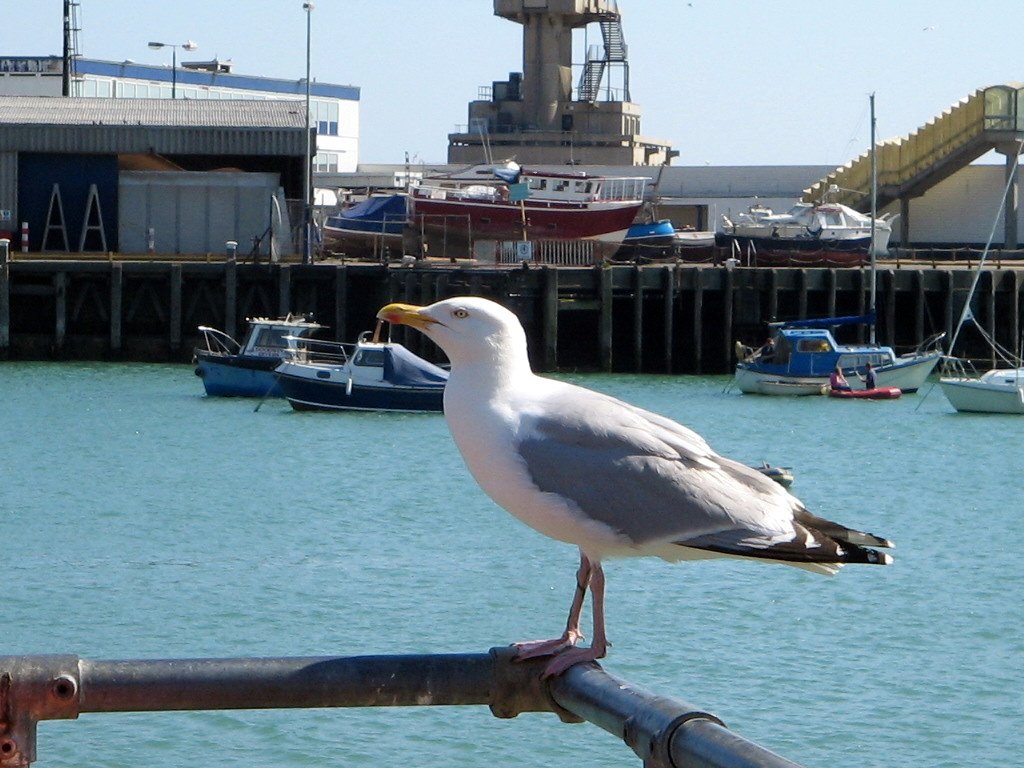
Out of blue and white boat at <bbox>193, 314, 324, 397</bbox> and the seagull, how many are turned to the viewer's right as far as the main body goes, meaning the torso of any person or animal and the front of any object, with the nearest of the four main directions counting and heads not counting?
0

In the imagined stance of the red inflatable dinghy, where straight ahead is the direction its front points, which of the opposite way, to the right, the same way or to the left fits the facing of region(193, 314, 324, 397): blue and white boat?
the opposite way

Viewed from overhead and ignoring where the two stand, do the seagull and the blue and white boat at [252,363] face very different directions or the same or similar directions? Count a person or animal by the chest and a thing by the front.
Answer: same or similar directions

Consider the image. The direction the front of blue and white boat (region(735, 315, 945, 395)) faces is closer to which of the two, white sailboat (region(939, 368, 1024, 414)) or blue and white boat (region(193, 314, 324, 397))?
the white sailboat

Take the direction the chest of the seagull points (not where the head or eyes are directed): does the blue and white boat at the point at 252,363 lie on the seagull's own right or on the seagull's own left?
on the seagull's own right

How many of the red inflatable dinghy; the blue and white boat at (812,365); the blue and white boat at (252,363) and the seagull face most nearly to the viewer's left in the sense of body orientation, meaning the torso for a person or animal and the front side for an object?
2

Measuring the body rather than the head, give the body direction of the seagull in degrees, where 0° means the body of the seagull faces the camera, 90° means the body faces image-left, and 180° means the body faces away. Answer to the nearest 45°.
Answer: approximately 90°

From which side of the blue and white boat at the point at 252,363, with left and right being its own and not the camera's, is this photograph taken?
left

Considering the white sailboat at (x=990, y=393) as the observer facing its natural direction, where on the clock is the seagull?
The seagull is roughly at 9 o'clock from the white sailboat.

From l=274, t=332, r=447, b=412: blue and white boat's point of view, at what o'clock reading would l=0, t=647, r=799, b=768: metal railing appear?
The metal railing is roughly at 9 o'clock from the blue and white boat.

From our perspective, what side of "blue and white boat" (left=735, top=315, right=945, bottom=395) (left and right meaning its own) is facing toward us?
right

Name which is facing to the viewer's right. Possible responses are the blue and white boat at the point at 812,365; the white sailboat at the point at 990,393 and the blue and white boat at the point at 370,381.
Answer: the blue and white boat at the point at 812,365

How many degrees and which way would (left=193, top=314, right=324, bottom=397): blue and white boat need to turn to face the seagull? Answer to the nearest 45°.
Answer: approximately 90° to its left

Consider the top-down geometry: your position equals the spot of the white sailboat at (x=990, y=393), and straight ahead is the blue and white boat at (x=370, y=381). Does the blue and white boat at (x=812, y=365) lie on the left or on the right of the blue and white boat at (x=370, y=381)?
right

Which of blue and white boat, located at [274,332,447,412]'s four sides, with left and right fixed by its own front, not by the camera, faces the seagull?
left
